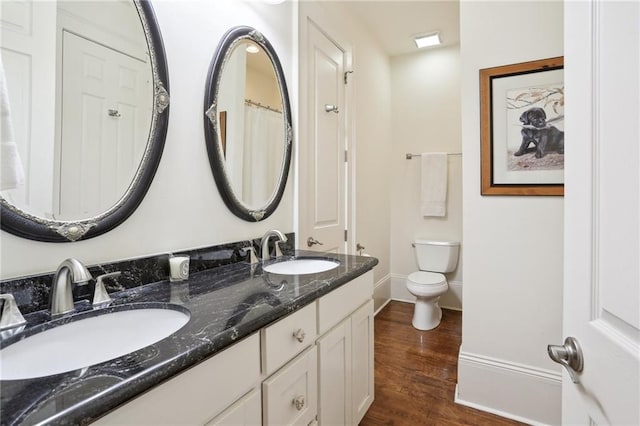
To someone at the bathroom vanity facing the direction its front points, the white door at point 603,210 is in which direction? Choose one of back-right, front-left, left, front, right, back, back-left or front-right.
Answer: front

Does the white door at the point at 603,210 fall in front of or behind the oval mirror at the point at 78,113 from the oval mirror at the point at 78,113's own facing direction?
in front

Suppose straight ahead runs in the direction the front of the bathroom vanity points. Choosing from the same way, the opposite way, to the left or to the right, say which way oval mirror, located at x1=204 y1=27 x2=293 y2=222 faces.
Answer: the same way

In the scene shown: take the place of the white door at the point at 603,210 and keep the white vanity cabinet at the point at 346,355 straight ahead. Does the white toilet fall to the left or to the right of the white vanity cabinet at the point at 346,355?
right

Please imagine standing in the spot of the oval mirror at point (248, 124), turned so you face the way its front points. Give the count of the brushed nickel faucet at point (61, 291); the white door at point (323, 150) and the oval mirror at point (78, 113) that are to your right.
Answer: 2

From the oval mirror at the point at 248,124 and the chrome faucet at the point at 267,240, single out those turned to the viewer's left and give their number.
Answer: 0

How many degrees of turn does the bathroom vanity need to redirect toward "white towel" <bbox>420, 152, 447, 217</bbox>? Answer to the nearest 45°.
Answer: approximately 90° to its left

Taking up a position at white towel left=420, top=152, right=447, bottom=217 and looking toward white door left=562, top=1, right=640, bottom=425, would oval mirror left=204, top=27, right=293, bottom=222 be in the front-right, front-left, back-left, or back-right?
front-right

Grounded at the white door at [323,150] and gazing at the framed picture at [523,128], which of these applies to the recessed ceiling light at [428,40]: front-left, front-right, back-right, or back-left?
front-left

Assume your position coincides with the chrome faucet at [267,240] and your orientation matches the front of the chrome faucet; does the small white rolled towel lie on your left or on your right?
on your right

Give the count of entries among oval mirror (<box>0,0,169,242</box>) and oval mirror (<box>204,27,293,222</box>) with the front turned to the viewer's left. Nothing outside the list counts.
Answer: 0

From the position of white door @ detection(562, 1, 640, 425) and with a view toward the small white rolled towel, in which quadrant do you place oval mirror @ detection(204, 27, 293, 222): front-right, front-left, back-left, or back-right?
front-right

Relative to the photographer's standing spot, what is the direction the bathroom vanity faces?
facing the viewer and to the right of the viewer

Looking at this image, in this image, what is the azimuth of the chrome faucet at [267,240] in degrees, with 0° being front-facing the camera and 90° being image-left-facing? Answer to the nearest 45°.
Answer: approximately 315°
